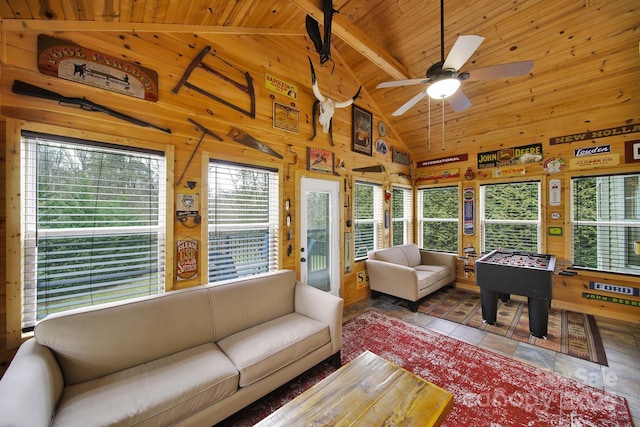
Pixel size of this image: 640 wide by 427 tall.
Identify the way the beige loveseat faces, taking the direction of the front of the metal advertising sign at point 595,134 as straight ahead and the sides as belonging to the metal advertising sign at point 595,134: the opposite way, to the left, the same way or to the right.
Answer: to the left

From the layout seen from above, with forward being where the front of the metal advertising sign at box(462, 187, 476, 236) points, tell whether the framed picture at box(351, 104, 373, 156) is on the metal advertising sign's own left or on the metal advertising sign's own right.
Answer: on the metal advertising sign's own right

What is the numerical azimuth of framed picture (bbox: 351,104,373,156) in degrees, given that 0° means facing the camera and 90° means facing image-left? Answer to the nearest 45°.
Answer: approximately 315°

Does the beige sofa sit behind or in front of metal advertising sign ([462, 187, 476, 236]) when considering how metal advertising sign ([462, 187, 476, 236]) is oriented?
in front

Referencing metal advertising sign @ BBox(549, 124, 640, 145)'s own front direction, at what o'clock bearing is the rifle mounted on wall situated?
The rifle mounted on wall is roughly at 1 o'clock from the metal advertising sign.

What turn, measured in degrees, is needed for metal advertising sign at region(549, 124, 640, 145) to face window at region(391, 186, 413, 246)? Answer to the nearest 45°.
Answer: approximately 90° to its right

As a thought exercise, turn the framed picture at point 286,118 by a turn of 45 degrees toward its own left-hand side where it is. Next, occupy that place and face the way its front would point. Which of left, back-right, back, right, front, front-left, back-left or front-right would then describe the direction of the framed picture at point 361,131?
front-left

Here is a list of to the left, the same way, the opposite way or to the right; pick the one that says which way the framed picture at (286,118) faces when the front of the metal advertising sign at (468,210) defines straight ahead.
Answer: to the left

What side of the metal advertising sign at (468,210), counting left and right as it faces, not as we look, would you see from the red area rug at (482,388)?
front

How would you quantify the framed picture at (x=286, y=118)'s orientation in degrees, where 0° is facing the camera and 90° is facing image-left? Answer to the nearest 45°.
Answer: approximately 315°
